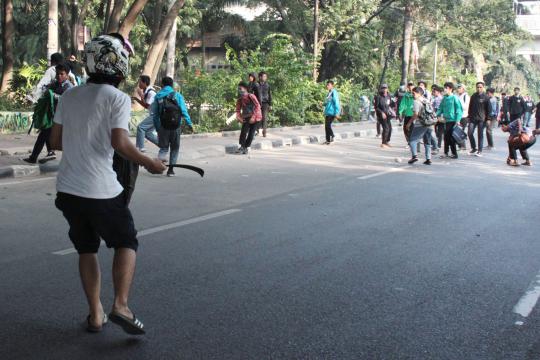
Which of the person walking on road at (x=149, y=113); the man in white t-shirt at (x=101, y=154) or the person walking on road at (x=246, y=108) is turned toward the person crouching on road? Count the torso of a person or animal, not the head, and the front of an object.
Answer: the man in white t-shirt

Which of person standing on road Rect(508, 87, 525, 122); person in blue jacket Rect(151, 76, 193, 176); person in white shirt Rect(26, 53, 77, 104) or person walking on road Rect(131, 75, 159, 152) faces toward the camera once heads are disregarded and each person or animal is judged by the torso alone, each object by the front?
person standing on road Rect(508, 87, 525, 122)

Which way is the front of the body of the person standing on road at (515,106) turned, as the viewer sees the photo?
toward the camera

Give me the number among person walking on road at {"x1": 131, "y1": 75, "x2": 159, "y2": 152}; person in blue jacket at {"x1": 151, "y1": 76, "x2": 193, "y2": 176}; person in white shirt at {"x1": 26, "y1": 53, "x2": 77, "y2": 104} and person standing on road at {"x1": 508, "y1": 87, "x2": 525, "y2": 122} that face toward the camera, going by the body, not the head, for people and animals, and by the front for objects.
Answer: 1

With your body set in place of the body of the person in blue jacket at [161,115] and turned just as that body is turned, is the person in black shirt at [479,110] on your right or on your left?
on your right

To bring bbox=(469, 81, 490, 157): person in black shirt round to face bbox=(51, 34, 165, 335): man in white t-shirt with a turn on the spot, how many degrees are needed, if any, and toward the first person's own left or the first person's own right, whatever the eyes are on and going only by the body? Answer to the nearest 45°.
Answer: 0° — they already face them

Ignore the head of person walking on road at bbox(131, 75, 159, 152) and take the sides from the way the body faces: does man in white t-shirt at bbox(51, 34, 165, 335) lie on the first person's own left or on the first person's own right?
on the first person's own left

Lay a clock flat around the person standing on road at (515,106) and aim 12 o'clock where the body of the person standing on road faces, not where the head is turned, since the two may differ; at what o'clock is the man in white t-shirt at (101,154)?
The man in white t-shirt is roughly at 12 o'clock from the person standing on road.

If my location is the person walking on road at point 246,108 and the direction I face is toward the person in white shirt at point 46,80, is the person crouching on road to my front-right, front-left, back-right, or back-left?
back-left

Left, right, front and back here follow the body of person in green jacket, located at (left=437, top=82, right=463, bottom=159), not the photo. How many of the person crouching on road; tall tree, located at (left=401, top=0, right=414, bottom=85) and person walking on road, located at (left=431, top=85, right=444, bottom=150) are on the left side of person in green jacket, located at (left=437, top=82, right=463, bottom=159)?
1

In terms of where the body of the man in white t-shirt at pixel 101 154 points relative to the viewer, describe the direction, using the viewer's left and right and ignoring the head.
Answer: facing away from the viewer and to the right of the viewer

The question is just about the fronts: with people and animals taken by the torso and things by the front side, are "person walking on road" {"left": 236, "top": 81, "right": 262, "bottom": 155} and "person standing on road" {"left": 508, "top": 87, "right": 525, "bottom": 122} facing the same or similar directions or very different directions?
same or similar directions

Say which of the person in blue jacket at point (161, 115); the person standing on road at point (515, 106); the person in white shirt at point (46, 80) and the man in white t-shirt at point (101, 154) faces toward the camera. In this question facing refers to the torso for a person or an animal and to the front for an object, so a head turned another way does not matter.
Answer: the person standing on road
